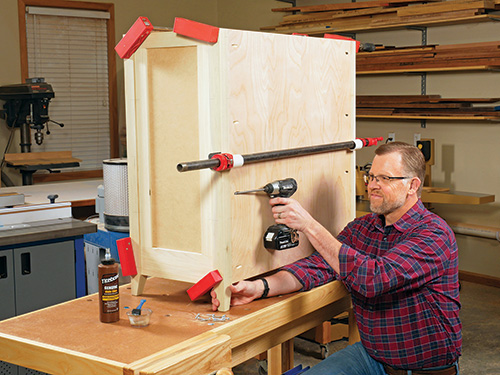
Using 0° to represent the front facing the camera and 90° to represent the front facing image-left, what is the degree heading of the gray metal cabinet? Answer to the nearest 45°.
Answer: approximately 315°

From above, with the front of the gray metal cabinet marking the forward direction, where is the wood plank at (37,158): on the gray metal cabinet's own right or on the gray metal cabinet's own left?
on the gray metal cabinet's own left

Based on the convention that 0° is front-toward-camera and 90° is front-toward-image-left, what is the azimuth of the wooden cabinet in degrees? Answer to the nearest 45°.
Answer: approximately 45°

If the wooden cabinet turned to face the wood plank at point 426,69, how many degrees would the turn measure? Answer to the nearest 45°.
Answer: approximately 180°

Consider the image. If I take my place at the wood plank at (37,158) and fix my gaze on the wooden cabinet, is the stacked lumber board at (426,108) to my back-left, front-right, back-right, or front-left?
front-left

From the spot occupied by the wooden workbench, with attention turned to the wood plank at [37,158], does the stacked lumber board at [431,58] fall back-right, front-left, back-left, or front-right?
front-right

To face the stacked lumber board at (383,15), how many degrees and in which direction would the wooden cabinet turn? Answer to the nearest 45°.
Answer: approximately 135° to its right

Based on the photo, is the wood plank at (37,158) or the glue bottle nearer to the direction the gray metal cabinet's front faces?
the glue bottle
